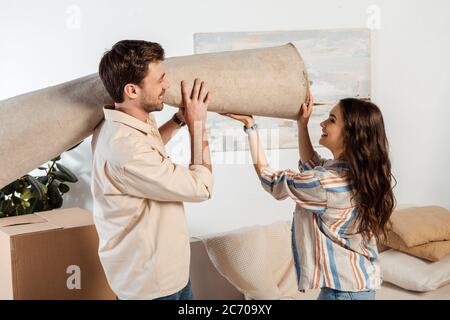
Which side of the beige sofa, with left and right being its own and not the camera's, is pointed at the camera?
front

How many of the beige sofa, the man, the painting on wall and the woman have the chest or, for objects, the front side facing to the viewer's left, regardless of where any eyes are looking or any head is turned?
1

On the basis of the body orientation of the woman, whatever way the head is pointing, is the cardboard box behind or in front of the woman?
in front

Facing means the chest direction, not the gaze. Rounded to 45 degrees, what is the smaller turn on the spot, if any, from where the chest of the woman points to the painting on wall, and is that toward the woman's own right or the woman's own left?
approximately 90° to the woman's own right

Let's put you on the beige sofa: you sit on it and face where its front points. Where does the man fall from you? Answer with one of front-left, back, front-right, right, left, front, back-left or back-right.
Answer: front

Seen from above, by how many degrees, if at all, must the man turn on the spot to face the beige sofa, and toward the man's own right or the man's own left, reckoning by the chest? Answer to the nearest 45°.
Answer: approximately 90° to the man's own left

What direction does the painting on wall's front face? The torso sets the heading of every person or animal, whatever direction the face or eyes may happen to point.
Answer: toward the camera

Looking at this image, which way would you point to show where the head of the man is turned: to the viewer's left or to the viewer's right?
to the viewer's right

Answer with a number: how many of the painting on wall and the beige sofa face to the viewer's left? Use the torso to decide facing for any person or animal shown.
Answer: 0

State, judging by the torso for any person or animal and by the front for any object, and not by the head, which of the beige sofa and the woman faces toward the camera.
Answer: the beige sofa

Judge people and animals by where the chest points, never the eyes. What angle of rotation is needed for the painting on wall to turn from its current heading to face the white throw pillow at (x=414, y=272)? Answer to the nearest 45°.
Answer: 0° — it already faces it

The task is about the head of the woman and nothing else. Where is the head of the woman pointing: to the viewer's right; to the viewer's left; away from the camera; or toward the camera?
to the viewer's left

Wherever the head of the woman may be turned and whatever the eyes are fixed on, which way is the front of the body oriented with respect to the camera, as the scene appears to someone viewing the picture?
to the viewer's left

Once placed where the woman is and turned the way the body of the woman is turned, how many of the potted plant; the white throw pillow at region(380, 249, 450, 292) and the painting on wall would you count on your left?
0

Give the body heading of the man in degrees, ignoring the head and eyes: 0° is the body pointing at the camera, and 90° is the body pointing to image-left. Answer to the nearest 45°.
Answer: approximately 270°

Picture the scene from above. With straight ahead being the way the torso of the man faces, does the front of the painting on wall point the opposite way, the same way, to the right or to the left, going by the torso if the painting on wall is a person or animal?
to the right

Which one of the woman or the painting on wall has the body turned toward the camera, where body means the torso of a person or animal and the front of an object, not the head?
the painting on wall
